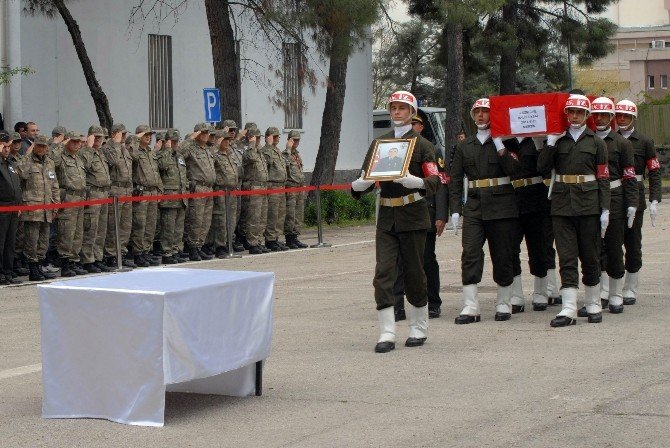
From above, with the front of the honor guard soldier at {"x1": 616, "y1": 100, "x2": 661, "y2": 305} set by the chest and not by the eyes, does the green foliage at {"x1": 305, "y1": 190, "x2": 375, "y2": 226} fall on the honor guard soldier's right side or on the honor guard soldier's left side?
on the honor guard soldier's right side

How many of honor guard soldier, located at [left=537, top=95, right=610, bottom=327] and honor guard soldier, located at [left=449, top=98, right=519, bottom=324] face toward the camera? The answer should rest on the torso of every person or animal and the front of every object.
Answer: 2

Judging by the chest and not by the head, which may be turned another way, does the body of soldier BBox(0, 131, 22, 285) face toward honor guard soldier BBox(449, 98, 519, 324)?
yes

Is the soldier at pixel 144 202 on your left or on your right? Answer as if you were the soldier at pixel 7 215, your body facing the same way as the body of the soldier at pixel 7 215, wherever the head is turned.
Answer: on your left

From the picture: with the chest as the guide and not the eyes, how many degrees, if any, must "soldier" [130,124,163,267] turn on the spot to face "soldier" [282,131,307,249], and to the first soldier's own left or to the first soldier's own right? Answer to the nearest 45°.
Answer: approximately 90° to the first soldier's own left

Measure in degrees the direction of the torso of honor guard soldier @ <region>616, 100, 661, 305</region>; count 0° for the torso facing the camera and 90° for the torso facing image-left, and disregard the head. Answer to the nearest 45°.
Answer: approximately 45°

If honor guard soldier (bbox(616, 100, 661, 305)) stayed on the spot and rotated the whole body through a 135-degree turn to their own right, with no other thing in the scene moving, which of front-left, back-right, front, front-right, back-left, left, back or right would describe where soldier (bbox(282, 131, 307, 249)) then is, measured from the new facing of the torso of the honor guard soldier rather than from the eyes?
front-left

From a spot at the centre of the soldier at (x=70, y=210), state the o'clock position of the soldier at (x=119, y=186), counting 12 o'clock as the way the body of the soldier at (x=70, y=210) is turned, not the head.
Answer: the soldier at (x=119, y=186) is roughly at 9 o'clock from the soldier at (x=70, y=210).

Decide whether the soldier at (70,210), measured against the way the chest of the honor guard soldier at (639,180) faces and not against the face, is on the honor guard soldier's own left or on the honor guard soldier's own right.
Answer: on the honor guard soldier's own right

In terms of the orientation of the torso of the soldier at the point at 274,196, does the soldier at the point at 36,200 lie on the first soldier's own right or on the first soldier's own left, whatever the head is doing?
on the first soldier's own right
